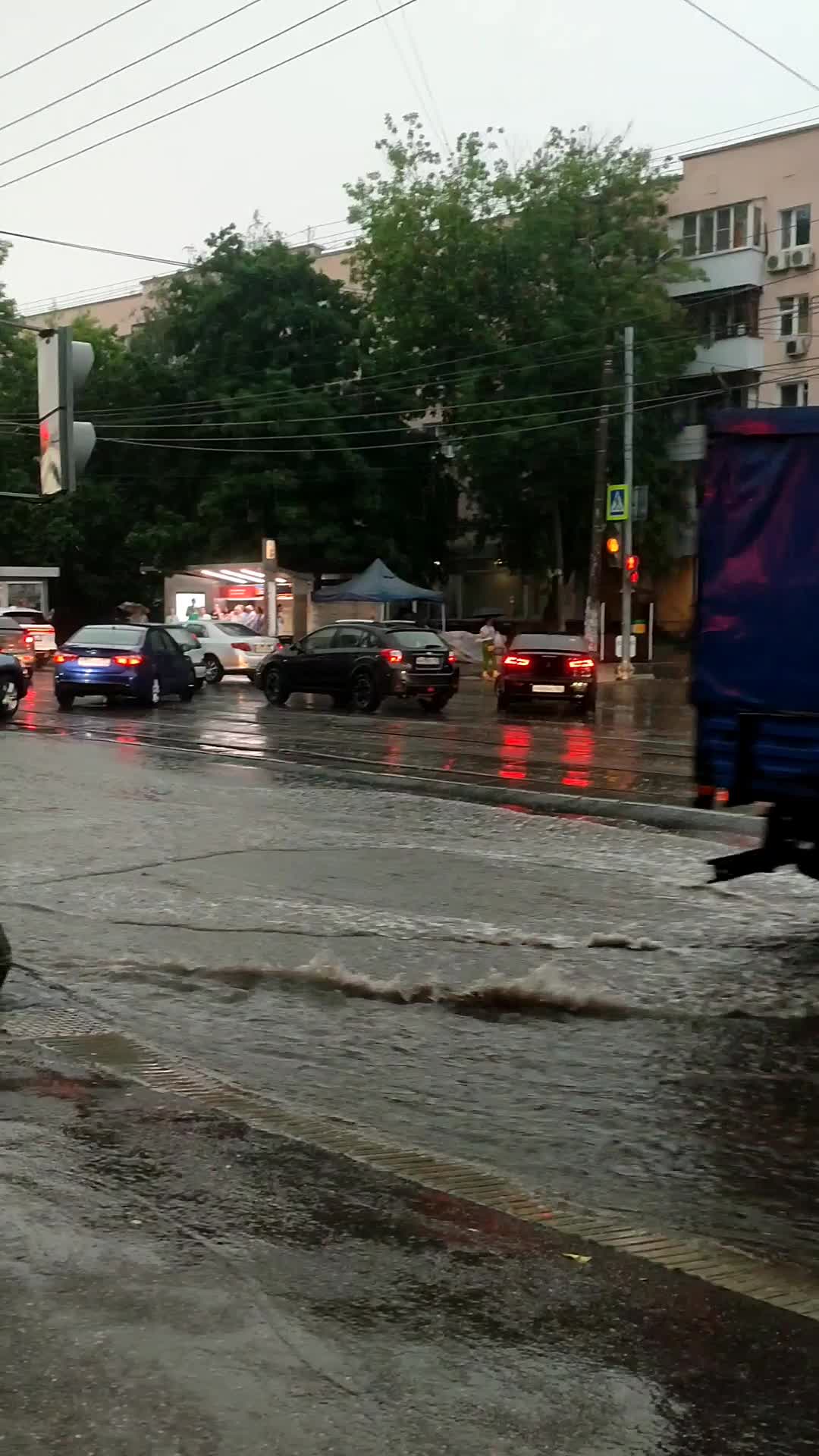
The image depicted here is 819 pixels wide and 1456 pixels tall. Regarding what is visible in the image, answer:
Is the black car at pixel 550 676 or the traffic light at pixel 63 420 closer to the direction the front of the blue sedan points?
the black car

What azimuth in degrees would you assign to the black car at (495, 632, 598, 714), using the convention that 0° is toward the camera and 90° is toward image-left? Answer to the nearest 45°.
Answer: approximately 180°

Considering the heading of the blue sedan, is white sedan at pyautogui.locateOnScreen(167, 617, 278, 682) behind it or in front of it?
in front

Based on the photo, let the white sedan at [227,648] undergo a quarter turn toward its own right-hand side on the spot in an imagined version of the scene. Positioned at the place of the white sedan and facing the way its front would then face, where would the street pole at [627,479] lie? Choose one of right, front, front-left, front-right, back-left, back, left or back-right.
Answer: front-right

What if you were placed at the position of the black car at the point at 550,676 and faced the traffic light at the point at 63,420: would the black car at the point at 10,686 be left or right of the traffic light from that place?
right

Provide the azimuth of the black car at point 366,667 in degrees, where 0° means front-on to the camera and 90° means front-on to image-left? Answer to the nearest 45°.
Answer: approximately 135°

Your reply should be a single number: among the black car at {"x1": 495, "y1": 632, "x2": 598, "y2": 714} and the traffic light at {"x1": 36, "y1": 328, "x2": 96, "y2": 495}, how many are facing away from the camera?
1

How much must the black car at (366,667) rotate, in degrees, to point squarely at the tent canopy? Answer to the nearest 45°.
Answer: approximately 45° to its right

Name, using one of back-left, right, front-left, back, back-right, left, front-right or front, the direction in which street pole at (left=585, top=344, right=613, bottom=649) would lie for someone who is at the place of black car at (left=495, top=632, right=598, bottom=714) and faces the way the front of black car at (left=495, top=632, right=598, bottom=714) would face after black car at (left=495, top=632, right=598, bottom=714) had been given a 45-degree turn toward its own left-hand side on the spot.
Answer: front-right

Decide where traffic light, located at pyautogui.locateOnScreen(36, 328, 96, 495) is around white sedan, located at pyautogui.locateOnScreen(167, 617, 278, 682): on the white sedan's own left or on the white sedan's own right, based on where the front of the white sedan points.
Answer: on the white sedan's own left

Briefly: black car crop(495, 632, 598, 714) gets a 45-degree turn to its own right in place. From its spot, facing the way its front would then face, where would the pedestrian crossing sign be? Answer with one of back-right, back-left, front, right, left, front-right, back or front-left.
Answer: front-left

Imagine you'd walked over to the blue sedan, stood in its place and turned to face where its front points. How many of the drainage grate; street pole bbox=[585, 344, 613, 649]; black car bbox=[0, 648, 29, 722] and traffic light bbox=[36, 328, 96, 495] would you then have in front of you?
1

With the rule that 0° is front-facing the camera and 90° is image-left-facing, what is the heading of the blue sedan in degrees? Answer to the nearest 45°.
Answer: approximately 225°
